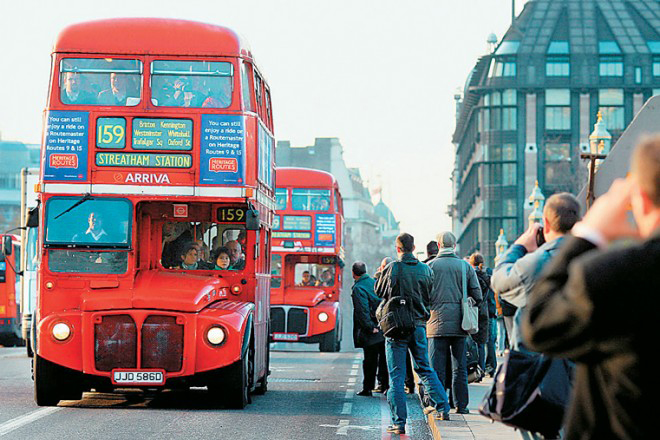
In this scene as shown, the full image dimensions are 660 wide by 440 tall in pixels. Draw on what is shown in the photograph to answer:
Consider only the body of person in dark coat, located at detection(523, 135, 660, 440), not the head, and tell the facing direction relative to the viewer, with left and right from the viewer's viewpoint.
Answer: facing away from the viewer and to the left of the viewer

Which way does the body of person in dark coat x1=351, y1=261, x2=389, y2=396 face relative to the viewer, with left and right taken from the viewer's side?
facing away from the viewer and to the left of the viewer

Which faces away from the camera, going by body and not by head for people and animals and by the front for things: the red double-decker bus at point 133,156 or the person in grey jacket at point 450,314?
the person in grey jacket

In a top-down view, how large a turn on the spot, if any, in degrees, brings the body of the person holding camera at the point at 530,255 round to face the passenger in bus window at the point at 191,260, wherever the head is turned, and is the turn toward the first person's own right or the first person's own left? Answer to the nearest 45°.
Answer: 0° — they already face them

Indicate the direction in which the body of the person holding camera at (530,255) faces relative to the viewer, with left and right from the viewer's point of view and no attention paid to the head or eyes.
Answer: facing away from the viewer and to the left of the viewer

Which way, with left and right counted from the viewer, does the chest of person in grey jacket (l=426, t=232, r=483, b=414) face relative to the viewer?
facing away from the viewer

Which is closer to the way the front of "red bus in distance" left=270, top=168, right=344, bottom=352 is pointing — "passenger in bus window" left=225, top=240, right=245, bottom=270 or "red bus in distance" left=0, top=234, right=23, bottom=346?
the passenger in bus window

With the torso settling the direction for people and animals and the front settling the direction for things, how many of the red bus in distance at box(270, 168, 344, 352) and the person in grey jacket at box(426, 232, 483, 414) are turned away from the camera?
1

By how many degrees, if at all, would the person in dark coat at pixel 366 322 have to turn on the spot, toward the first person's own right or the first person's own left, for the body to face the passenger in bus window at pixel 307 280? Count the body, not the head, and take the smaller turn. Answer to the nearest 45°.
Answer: approximately 45° to the first person's own right

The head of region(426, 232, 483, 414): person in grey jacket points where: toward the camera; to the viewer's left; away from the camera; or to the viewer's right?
away from the camera

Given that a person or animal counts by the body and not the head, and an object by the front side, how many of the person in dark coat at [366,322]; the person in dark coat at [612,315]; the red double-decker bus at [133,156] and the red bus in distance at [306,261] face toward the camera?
2
